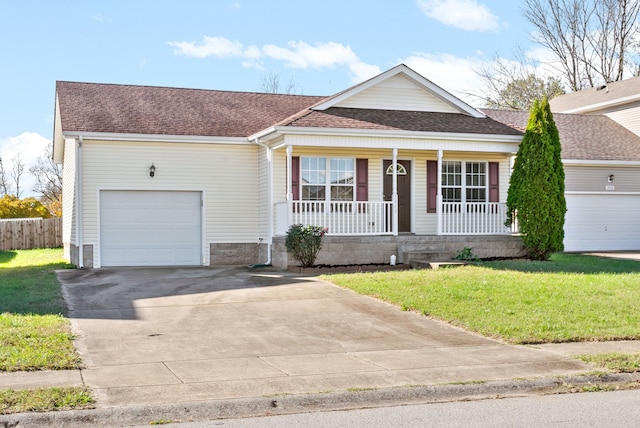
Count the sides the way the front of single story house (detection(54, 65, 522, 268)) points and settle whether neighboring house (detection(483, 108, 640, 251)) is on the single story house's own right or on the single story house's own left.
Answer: on the single story house's own left

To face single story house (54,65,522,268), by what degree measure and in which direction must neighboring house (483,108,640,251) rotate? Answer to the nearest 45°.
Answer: approximately 45° to its right

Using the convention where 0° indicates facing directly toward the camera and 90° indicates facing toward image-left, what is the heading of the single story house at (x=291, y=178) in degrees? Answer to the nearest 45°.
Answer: approximately 0°

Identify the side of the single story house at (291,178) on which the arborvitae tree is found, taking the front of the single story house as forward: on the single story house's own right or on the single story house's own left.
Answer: on the single story house's own left

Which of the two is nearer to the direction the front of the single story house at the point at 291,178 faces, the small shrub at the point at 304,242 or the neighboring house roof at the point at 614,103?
the small shrub

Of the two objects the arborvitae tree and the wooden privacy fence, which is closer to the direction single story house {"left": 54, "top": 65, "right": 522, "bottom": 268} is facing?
the arborvitae tree

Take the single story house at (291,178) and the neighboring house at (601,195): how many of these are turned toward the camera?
2

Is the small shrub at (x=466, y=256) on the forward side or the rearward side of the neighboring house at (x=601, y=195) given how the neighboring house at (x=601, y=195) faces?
on the forward side

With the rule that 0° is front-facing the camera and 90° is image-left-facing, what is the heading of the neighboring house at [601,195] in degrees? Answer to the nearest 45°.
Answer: approximately 0°

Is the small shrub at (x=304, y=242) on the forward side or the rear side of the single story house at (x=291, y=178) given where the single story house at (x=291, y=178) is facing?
on the forward side
